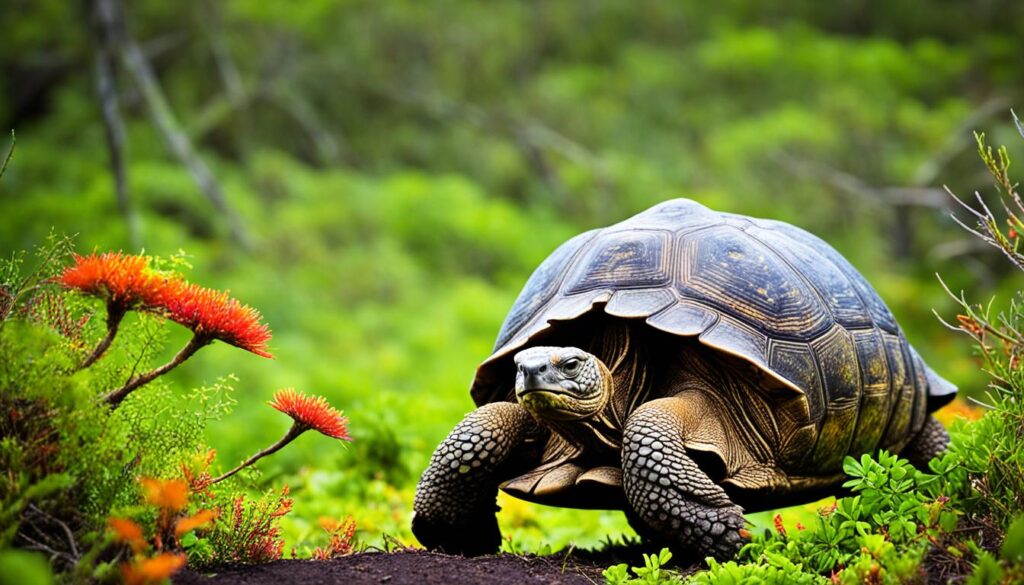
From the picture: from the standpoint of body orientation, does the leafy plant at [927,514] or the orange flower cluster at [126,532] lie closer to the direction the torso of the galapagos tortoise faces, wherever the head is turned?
the orange flower cluster

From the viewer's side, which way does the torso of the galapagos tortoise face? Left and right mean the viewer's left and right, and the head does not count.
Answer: facing the viewer and to the left of the viewer

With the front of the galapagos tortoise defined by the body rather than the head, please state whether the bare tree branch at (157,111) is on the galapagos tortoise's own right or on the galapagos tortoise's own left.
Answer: on the galapagos tortoise's own right

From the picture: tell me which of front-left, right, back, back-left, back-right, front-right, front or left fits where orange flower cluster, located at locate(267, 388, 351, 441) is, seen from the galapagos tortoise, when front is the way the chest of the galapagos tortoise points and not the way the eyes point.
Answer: front

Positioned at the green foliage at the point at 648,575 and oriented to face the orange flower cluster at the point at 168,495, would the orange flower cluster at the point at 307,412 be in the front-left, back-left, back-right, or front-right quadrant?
front-right

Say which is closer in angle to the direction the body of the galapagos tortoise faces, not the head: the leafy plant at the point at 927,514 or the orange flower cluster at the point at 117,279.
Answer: the orange flower cluster

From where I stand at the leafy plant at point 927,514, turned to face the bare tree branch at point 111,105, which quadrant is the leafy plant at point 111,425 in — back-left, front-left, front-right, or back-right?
front-left

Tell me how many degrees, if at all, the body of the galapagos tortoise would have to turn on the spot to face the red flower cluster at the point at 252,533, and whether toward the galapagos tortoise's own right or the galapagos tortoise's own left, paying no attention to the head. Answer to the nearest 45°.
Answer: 0° — it already faces it

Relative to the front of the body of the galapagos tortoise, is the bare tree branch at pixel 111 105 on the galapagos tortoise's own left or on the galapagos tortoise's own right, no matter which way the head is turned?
on the galapagos tortoise's own right

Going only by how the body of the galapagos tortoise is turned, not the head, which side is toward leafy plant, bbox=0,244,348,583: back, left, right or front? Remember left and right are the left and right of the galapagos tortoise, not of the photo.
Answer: front

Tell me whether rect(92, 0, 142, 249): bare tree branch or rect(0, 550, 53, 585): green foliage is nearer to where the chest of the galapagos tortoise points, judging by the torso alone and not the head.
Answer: the green foliage

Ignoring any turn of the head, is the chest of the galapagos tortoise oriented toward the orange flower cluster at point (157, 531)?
yes
